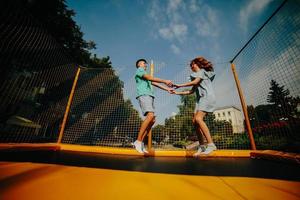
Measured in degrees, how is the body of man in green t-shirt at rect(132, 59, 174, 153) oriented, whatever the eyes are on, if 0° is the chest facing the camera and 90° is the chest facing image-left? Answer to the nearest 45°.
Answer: approximately 270°
